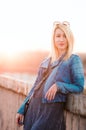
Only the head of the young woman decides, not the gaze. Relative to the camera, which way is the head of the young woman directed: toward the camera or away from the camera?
toward the camera
